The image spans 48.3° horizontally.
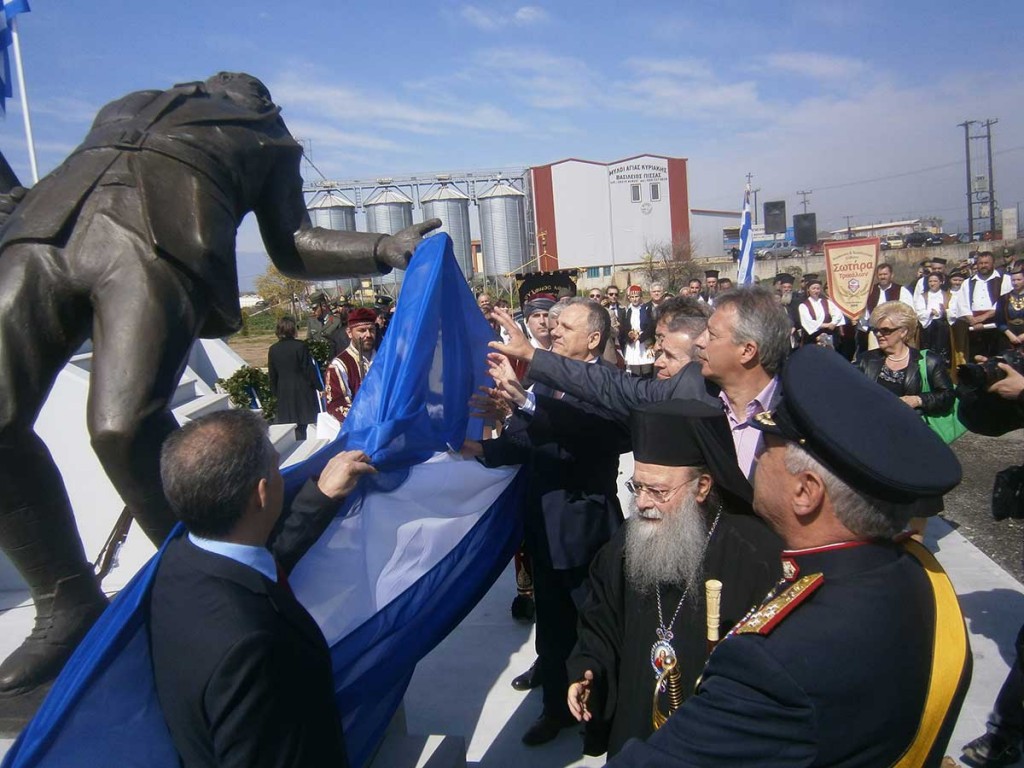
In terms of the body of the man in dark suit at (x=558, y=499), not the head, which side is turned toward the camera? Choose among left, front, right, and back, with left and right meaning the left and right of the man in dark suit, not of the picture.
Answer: left

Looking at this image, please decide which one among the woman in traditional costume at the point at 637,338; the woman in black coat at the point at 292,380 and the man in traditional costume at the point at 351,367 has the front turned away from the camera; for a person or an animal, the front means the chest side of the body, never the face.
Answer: the woman in black coat

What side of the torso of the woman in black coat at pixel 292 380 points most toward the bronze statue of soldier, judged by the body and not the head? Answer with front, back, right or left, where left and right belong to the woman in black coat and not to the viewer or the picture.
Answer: back

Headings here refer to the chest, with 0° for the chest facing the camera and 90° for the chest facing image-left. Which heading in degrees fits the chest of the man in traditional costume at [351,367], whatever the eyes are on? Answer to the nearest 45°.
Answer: approximately 315°

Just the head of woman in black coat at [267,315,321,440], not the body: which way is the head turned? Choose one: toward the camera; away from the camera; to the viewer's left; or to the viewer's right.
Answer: away from the camera

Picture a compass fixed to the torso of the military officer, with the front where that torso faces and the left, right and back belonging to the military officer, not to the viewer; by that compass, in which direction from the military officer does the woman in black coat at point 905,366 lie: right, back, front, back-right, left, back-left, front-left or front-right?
front-right

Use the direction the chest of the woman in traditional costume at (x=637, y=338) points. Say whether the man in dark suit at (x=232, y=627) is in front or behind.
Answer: in front

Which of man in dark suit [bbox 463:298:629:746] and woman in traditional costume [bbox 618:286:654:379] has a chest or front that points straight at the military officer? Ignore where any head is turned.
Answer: the woman in traditional costume

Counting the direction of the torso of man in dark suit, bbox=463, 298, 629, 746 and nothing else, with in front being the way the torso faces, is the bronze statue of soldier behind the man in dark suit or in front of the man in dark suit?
in front

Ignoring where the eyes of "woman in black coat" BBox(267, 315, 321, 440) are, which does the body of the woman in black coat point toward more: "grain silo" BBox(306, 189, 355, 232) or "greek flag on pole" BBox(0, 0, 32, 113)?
the grain silo

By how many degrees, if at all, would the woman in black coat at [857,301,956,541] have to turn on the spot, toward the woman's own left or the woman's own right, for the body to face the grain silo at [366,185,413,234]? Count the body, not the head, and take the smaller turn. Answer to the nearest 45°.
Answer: approximately 90° to the woman's own right

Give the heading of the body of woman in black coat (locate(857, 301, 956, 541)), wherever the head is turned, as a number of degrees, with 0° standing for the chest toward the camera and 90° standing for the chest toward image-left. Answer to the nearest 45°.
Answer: approximately 45°

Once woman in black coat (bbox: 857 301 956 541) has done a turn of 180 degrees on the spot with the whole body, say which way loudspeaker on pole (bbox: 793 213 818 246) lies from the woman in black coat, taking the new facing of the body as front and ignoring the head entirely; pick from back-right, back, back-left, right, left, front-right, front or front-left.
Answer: front-left
